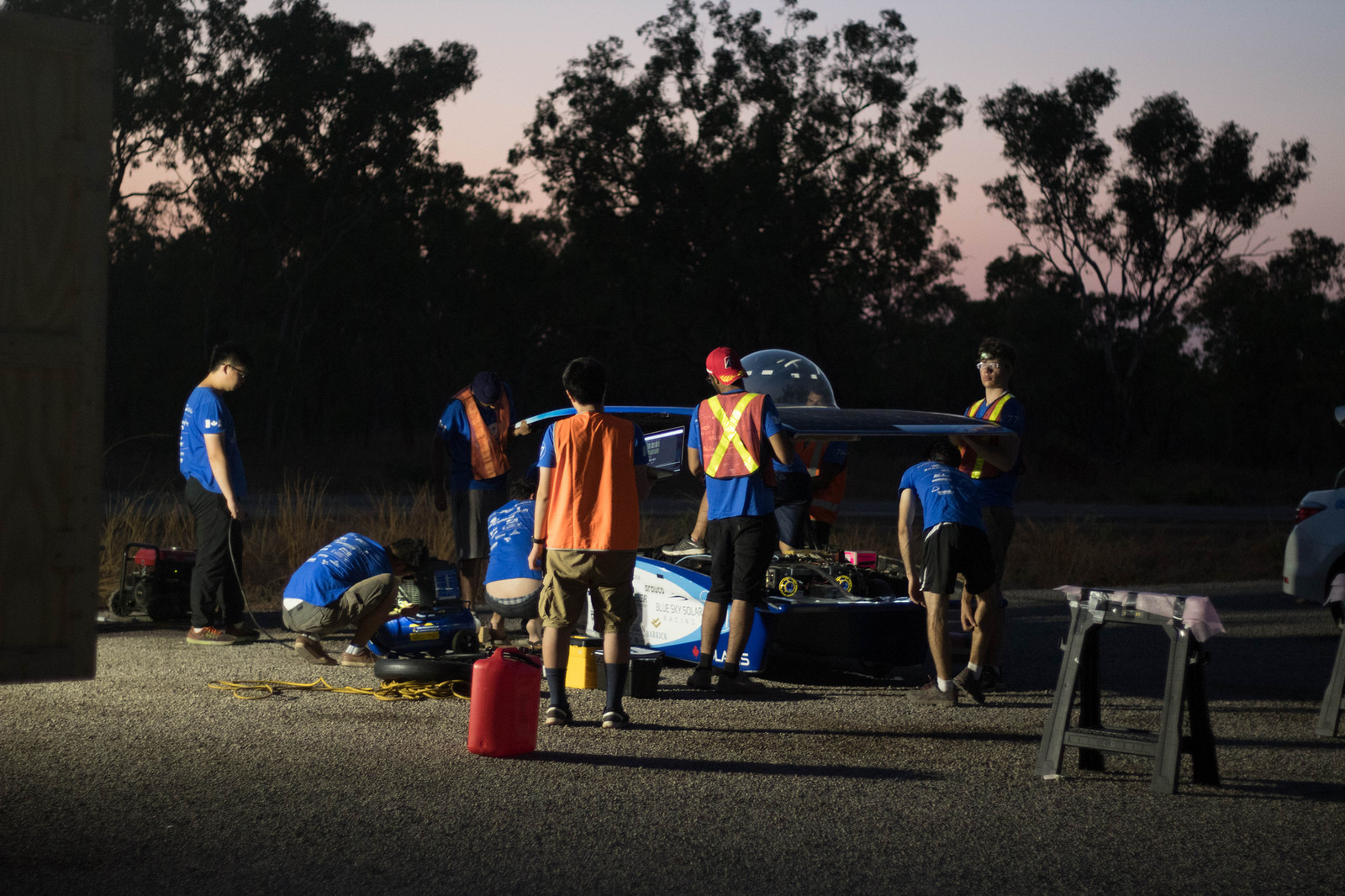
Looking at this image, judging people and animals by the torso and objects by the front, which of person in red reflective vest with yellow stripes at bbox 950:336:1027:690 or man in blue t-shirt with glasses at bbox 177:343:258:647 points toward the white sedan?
the man in blue t-shirt with glasses

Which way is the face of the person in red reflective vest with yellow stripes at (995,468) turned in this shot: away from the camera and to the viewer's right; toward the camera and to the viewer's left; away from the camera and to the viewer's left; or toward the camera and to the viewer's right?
toward the camera and to the viewer's left

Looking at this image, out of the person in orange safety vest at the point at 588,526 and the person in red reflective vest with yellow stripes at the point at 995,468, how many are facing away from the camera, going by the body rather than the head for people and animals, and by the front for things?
1

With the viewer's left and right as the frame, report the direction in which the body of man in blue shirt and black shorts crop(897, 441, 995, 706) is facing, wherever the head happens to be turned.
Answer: facing away from the viewer and to the left of the viewer

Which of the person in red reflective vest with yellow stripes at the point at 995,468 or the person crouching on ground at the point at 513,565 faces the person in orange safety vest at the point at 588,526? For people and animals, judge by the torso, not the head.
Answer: the person in red reflective vest with yellow stripes

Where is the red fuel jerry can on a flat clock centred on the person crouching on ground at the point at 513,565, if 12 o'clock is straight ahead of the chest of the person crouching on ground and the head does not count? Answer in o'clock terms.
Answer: The red fuel jerry can is roughly at 6 o'clock from the person crouching on ground.

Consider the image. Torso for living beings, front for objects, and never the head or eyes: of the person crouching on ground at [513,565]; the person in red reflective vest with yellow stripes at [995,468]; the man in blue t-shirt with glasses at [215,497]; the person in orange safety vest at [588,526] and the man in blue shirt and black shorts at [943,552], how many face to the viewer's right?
1

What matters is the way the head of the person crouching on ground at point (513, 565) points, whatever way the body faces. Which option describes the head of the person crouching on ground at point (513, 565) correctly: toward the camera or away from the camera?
away from the camera

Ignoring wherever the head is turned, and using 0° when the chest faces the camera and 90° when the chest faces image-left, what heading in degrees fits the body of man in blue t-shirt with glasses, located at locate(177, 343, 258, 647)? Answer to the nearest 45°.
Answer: approximately 270°

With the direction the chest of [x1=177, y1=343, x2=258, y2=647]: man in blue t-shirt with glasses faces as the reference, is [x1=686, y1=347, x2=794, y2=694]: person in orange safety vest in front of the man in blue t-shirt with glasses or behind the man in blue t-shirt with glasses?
in front

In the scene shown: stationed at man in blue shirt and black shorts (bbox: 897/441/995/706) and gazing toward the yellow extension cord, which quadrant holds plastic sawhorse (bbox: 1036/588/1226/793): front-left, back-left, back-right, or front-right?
back-left

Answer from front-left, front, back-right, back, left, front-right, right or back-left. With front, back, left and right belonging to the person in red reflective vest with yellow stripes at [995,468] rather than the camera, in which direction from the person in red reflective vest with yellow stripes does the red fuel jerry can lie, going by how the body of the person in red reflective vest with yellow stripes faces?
front

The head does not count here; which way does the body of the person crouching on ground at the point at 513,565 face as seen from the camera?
away from the camera

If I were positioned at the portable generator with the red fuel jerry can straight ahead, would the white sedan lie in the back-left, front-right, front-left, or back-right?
front-left

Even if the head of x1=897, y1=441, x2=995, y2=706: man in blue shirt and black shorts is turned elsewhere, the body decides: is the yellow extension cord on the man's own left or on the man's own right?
on the man's own left
